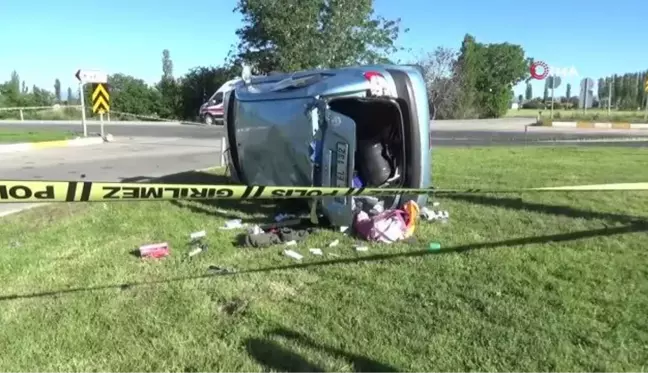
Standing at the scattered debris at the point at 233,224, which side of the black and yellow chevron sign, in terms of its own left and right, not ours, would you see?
front

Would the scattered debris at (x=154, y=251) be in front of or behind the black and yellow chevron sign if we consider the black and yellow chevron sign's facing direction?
in front

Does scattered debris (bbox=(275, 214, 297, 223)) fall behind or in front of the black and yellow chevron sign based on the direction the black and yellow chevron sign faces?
in front

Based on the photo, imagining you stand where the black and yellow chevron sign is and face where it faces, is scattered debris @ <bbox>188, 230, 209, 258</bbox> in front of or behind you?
in front

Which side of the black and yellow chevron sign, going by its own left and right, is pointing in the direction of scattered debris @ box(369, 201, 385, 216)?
front

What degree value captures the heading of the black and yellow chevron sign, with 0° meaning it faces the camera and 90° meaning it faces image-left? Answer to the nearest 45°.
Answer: approximately 0°

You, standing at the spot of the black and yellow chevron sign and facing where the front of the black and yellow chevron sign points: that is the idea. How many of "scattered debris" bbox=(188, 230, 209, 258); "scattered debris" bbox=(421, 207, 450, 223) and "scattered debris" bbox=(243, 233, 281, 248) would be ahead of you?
3

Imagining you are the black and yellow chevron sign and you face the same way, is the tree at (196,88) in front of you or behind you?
behind

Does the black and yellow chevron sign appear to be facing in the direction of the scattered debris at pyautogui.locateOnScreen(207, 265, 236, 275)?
yes

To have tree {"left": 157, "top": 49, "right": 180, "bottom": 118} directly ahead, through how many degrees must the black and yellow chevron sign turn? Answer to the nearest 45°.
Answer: approximately 180°

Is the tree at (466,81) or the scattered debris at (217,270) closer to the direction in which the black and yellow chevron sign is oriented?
the scattered debris

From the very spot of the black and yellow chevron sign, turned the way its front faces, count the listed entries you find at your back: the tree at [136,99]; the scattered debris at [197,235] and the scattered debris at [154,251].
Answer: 1

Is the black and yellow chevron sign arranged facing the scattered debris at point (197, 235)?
yes

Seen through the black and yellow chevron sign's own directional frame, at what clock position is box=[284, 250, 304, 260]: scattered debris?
The scattered debris is roughly at 12 o'clock from the black and yellow chevron sign.

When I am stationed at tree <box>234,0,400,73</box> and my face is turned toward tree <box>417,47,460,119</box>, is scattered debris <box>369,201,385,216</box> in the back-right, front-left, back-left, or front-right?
back-right
